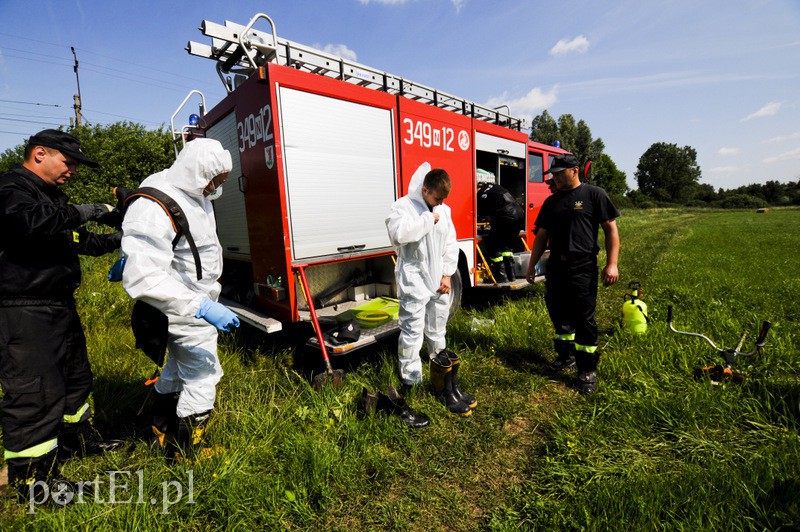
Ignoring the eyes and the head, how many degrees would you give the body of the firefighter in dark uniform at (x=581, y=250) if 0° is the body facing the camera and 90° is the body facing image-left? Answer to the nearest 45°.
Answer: approximately 45°

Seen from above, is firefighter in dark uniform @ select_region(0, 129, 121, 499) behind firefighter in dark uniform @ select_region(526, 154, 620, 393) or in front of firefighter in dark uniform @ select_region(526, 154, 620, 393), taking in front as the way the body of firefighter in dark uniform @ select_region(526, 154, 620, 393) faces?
in front

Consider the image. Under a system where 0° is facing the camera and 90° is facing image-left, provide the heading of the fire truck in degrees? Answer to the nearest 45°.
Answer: approximately 225°

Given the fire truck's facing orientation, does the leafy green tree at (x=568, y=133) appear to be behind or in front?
in front

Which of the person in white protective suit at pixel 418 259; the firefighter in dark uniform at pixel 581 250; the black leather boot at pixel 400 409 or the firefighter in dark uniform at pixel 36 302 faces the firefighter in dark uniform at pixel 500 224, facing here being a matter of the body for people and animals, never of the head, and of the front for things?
the firefighter in dark uniform at pixel 36 302

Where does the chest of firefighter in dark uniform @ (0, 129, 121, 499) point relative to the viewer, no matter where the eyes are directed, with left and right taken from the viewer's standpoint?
facing to the right of the viewer

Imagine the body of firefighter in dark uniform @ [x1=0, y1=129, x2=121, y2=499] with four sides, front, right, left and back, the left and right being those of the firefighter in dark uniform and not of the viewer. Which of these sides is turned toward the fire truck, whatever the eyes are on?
front

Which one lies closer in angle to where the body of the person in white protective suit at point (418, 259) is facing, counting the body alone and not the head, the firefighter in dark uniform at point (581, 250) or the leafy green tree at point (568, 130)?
the firefighter in dark uniform

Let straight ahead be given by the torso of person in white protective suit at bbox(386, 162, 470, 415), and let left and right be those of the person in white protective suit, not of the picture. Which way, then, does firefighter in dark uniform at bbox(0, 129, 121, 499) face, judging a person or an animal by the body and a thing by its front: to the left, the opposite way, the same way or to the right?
to the left

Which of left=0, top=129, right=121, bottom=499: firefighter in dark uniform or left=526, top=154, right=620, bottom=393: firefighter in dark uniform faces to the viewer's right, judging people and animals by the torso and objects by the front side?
left=0, top=129, right=121, bottom=499: firefighter in dark uniform

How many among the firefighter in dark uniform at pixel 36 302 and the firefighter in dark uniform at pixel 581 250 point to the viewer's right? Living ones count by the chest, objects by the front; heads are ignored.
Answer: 1

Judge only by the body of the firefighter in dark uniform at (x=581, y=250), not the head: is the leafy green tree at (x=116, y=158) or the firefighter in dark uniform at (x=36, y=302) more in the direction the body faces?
the firefighter in dark uniform

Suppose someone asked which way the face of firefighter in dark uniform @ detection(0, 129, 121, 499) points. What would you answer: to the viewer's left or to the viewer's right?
to the viewer's right

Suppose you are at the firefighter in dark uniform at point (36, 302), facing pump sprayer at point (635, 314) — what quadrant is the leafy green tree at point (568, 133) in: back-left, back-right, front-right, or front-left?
front-left

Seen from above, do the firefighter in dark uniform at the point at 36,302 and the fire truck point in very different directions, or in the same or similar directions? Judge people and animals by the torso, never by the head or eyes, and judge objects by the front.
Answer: same or similar directions

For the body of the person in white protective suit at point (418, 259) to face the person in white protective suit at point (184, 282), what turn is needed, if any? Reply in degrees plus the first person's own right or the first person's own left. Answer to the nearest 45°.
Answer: approximately 90° to the first person's own right

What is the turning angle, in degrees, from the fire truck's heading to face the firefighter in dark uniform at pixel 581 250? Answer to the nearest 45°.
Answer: approximately 45° to its right

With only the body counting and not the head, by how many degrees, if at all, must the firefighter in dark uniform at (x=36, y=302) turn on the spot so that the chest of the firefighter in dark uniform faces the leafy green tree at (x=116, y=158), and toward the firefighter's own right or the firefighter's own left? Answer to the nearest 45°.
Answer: approximately 90° to the firefighter's own left

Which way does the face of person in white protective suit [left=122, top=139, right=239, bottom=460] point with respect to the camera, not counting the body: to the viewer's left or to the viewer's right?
to the viewer's right
